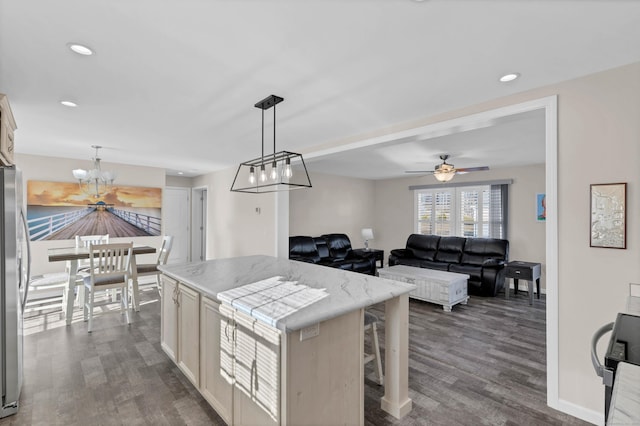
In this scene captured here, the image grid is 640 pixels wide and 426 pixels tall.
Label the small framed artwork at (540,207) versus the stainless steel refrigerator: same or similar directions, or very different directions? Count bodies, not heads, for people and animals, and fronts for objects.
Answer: very different directions

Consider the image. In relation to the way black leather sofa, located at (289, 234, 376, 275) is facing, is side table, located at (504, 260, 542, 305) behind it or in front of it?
in front

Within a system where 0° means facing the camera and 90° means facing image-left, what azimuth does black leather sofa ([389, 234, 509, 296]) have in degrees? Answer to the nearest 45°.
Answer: approximately 45°

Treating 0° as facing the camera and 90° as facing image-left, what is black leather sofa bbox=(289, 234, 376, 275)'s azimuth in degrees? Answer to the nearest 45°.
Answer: approximately 315°

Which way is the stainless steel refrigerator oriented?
to the viewer's right

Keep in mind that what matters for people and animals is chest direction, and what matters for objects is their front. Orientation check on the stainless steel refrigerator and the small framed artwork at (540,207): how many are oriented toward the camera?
1

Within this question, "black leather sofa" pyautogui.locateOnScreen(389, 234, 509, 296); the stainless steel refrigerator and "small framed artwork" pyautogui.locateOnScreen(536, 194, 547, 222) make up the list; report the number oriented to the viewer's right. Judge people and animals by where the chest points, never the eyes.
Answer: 1

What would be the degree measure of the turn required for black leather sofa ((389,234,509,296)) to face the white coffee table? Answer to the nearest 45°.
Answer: approximately 45° to its left

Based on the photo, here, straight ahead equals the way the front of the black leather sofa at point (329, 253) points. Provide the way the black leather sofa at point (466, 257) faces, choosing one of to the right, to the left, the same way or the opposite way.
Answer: to the right

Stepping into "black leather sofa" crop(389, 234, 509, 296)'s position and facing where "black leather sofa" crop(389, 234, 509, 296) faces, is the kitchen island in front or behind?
in front

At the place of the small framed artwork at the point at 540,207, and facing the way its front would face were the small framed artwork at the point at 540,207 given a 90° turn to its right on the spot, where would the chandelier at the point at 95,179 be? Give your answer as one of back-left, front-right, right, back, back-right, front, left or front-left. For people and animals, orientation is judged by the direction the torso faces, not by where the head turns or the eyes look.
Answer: front-left

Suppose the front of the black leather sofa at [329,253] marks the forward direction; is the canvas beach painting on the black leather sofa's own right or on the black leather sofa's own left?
on the black leather sofa's own right

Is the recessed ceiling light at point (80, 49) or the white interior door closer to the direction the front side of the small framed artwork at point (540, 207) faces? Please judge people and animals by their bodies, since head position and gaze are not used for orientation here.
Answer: the recessed ceiling light
